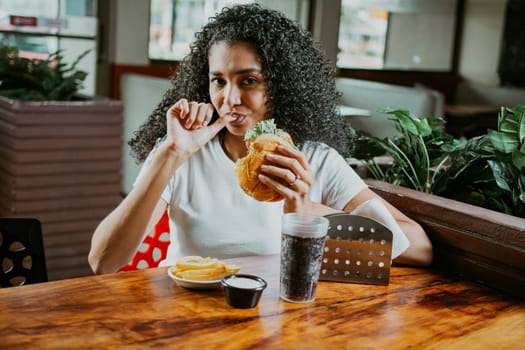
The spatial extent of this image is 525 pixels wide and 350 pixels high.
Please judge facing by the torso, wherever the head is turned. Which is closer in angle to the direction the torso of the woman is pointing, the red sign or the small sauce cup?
the small sauce cup

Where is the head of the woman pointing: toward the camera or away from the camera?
toward the camera

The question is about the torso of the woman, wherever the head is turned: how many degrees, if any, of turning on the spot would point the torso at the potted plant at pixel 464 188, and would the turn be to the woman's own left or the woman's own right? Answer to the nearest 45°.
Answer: approximately 90° to the woman's own left

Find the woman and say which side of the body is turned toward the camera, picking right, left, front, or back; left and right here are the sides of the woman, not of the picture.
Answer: front

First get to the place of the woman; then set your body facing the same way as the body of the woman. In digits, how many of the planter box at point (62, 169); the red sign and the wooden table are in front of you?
1

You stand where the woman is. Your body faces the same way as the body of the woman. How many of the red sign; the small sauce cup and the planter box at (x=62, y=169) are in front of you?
1

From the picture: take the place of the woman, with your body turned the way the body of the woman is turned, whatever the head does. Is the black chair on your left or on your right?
on your right

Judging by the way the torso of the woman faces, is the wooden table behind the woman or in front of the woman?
in front

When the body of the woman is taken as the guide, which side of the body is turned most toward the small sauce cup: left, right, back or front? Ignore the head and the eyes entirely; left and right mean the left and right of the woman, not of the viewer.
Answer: front
